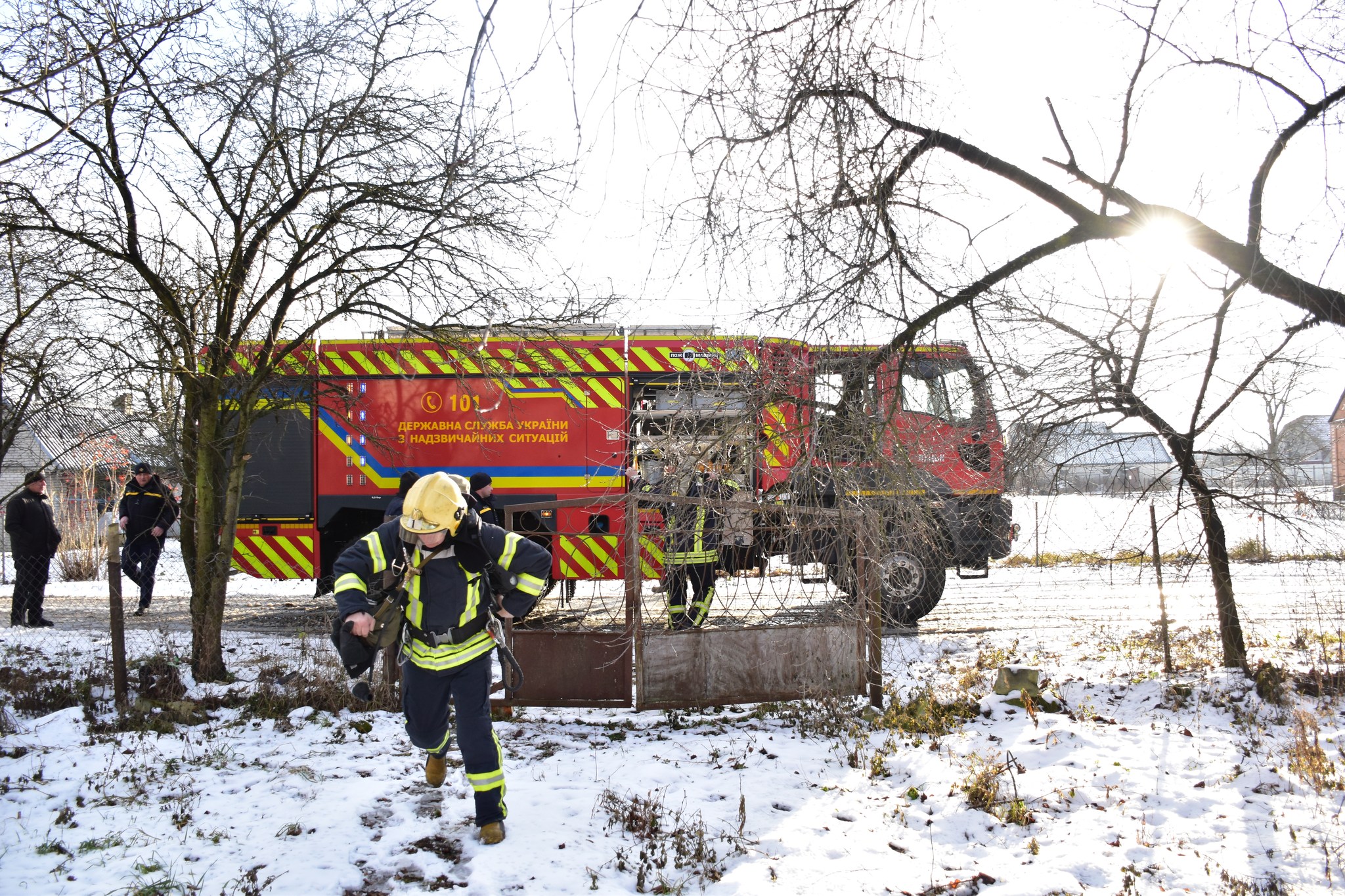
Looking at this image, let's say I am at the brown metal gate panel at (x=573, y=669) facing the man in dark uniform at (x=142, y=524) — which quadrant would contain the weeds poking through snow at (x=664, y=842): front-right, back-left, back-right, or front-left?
back-left

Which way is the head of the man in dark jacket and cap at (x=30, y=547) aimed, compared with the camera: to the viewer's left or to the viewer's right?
to the viewer's right

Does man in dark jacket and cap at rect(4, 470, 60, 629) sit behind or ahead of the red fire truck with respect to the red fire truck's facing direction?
behind

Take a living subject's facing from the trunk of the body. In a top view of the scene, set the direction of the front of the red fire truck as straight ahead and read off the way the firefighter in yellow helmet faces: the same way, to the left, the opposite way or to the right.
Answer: to the right

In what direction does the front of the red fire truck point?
to the viewer's right

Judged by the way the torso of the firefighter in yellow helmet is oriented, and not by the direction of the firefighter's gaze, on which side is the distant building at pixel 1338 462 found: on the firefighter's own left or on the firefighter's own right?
on the firefighter's own left

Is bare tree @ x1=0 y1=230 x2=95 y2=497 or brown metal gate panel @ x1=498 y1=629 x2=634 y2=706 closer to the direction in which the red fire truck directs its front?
the brown metal gate panel

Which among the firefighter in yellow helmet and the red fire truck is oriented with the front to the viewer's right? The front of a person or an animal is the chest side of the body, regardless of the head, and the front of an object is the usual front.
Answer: the red fire truck

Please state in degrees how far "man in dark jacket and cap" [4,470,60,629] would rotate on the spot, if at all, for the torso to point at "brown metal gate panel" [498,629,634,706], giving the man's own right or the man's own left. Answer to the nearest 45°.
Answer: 0° — they already face it

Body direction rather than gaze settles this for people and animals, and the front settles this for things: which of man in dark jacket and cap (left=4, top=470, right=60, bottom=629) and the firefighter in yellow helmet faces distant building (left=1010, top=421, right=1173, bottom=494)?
the man in dark jacket and cap

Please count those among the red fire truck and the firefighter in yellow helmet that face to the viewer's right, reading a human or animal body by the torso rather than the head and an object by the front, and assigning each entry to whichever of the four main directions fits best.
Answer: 1

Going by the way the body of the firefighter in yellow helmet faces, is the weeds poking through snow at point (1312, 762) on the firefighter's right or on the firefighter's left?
on the firefighter's left
